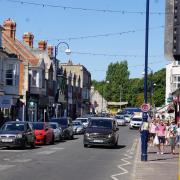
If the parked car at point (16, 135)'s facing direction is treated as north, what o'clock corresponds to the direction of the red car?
The red car is roughly at 5 o'clock from the parked car.

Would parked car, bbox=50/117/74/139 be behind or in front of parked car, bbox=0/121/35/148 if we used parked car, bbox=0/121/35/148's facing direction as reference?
behind

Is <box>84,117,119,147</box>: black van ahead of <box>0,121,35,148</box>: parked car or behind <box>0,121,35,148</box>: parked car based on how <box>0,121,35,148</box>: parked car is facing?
behind

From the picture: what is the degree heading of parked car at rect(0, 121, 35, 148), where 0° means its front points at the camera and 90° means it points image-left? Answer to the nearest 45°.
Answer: approximately 45°
